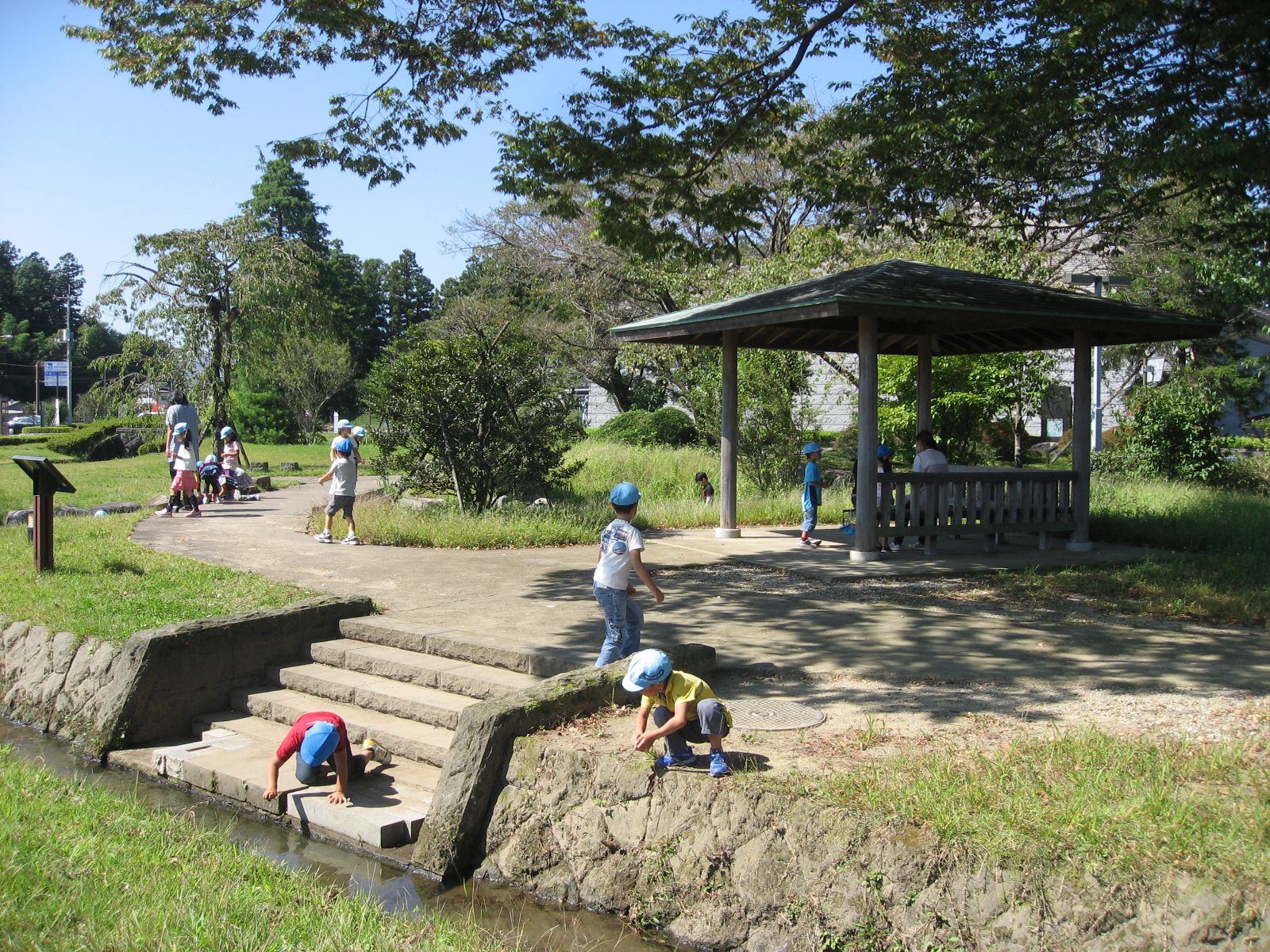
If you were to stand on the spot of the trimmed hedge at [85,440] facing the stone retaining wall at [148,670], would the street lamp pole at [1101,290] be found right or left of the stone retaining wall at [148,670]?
left

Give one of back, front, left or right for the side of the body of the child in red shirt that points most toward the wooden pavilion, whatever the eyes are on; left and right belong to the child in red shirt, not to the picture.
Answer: back

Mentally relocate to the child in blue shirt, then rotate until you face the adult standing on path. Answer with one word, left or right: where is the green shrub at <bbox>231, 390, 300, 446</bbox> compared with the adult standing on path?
right

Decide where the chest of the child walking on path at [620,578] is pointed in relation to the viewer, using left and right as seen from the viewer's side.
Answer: facing away from the viewer and to the right of the viewer

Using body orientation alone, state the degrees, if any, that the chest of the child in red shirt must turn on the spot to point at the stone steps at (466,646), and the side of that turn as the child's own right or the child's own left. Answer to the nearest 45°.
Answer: approximately 180°

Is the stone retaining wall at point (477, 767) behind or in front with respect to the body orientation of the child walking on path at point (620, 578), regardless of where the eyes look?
behind
